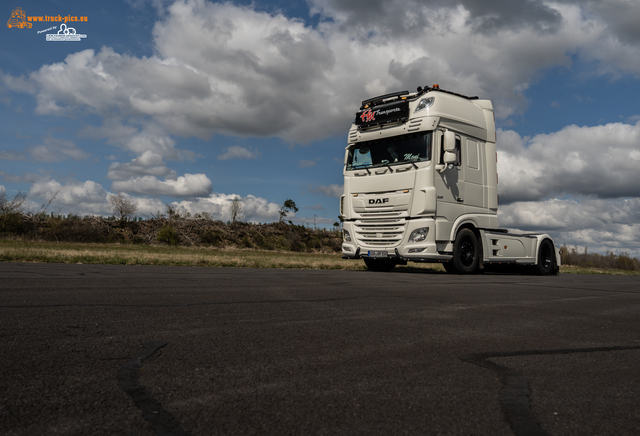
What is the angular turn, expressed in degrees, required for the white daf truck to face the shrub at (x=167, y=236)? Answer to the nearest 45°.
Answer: approximately 90° to its right

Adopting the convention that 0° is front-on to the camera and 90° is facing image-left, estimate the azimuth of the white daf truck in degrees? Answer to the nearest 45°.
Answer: approximately 45°
